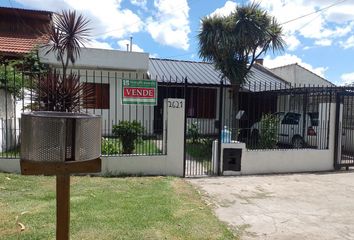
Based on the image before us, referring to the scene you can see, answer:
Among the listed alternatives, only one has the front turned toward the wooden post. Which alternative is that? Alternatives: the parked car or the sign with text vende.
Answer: the sign with text vende

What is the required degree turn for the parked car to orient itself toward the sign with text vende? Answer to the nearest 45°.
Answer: approximately 90° to its left

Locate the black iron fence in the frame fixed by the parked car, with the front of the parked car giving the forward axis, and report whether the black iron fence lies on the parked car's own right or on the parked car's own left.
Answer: on the parked car's own left

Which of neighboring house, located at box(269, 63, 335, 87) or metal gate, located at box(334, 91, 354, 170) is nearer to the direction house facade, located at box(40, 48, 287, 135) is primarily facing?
the metal gate

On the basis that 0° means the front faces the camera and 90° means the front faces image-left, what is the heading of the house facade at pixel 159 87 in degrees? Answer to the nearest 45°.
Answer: approximately 0°

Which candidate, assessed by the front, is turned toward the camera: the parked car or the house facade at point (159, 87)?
the house facade

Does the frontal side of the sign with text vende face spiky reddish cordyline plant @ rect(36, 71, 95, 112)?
no

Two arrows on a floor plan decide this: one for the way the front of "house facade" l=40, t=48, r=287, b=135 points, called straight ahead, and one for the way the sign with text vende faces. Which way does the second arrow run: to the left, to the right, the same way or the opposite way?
the same way

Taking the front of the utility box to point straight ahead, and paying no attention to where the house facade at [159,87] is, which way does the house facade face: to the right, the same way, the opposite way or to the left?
the same way

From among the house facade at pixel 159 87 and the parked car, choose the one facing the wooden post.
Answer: the house facade

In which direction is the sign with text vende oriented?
toward the camera

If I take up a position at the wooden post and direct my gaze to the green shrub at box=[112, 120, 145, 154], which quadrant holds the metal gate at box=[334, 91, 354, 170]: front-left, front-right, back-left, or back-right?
front-right

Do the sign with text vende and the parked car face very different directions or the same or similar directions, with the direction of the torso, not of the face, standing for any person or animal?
very different directions

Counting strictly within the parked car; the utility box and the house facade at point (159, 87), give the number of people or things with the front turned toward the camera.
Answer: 2

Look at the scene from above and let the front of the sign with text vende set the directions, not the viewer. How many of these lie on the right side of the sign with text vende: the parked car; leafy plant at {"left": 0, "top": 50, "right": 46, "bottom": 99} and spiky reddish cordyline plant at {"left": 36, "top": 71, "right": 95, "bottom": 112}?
2

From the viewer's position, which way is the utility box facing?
facing the viewer
